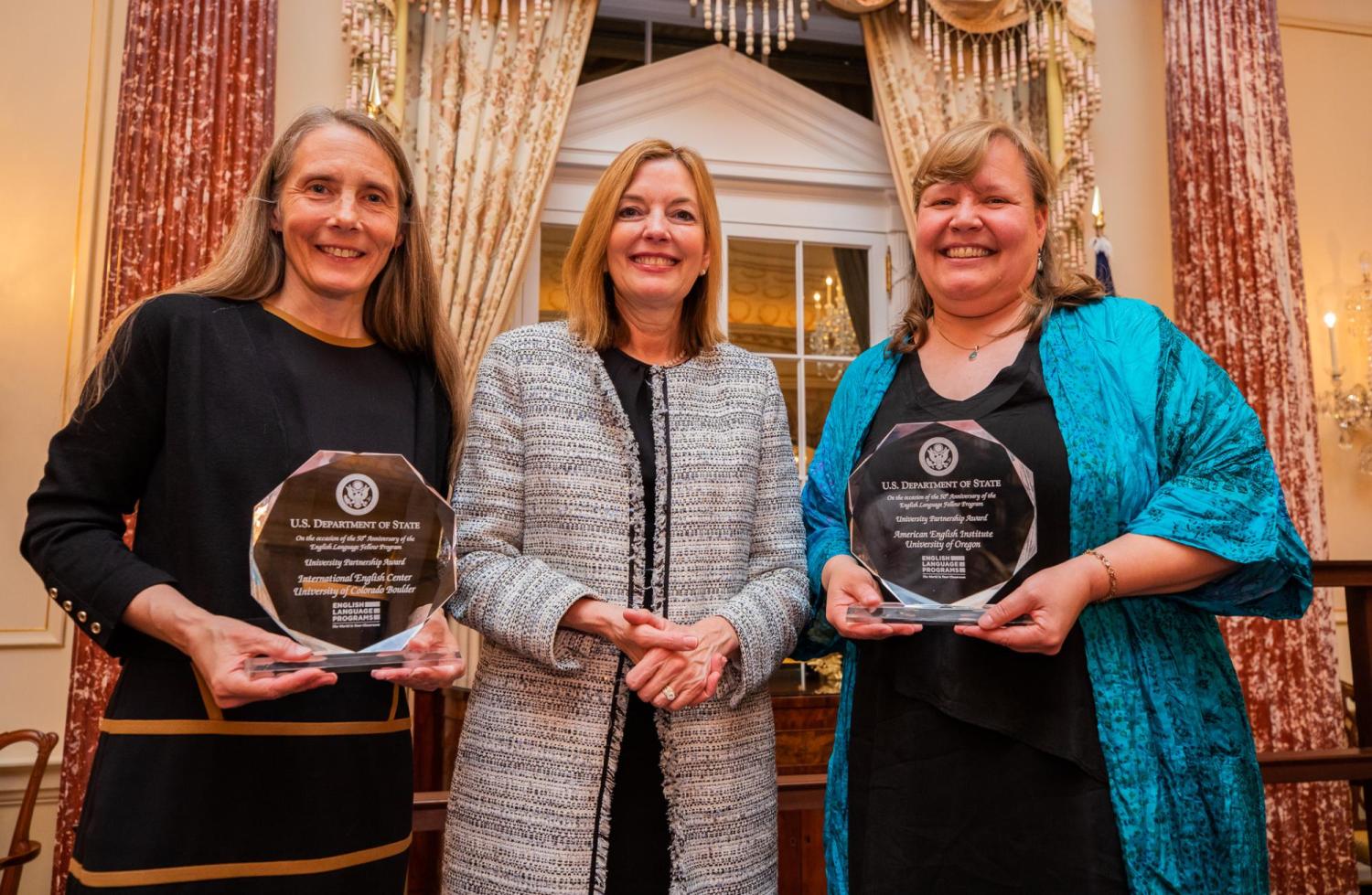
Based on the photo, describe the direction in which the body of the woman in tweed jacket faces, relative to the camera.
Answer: toward the camera

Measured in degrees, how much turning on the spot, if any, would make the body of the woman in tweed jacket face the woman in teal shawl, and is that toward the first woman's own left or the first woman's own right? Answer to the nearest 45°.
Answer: approximately 90° to the first woman's own left

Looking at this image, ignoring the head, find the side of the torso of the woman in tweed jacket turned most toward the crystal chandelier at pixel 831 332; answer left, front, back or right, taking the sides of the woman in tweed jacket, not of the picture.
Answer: back

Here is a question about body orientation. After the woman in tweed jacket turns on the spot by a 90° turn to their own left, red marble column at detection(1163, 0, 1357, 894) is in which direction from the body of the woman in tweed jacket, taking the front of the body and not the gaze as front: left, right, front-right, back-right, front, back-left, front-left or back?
front-left

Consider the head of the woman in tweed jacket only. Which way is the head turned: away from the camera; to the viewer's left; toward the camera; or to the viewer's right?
toward the camera

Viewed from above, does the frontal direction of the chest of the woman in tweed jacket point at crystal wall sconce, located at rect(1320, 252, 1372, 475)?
no

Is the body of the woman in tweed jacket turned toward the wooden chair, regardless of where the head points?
no

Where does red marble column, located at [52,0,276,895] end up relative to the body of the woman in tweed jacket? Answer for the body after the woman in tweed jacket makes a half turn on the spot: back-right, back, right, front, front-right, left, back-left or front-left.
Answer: front-left

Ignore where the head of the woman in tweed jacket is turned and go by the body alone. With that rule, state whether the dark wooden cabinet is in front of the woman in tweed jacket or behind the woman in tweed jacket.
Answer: behind

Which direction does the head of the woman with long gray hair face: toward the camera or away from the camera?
toward the camera

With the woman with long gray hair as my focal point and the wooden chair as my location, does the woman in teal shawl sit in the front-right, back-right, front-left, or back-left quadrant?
front-left
